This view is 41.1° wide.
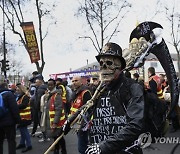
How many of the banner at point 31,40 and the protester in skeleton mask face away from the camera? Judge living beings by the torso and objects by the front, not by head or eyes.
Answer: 0

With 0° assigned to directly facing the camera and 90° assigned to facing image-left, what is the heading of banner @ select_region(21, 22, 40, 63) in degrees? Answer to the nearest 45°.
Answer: approximately 0°

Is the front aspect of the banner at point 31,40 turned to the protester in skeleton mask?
yes

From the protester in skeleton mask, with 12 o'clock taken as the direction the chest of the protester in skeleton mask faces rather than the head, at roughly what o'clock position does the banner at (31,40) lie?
The banner is roughly at 4 o'clock from the protester in skeleton mask.
